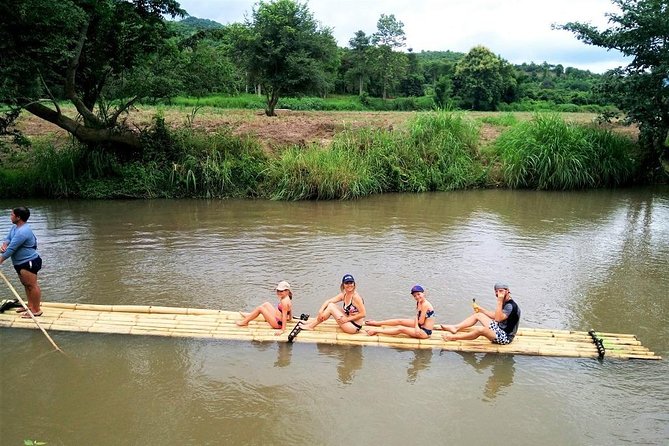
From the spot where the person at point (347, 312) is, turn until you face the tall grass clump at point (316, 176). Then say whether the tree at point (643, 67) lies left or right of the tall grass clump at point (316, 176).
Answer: right

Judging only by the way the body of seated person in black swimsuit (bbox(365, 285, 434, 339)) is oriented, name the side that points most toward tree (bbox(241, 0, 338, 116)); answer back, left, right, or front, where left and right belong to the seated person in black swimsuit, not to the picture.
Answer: right

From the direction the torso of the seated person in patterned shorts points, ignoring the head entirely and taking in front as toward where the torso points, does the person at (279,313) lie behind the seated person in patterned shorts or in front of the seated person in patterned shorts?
in front

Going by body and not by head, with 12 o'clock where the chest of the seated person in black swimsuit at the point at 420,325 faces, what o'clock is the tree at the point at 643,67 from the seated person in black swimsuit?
The tree is roughly at 4 o'clock from the seated person in black swimsuit.

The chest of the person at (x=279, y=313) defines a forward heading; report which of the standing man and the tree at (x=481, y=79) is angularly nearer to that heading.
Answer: the standing man

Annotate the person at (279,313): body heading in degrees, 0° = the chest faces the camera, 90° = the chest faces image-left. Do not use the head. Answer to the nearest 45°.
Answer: approximately 90°

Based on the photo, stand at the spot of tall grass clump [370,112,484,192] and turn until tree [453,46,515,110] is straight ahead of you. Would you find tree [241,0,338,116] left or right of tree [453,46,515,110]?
left

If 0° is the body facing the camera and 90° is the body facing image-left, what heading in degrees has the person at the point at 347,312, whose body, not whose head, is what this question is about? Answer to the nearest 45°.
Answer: approximately 45°

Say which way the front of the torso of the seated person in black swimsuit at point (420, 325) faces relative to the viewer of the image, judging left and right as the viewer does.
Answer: facing to the left of the viewer
